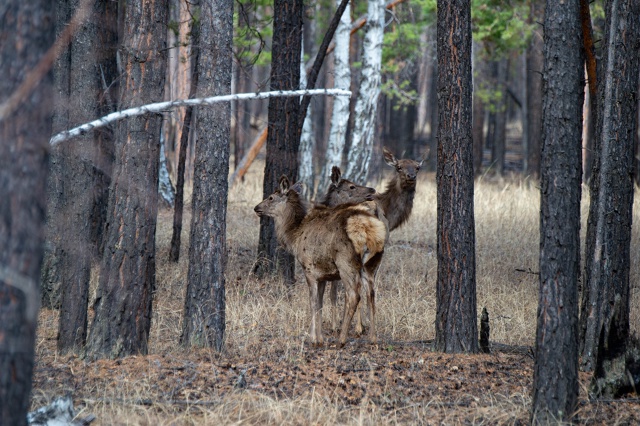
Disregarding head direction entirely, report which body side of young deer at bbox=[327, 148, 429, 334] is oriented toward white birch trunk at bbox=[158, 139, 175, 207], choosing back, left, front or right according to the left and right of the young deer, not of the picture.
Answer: back

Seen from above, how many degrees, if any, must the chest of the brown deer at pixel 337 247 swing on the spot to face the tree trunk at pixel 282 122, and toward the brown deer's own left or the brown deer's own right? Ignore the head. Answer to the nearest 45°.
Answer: approximately 45° to the brown deer's own right

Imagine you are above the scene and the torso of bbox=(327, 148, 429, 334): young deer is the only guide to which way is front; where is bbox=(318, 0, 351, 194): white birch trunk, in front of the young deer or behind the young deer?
behind

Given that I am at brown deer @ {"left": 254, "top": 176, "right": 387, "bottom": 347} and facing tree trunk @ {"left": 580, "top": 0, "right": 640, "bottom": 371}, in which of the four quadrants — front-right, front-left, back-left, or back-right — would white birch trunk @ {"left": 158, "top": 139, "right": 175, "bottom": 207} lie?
back-left

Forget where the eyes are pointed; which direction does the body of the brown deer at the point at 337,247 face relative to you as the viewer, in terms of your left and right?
facing away from the viewer and to the left of the viewer

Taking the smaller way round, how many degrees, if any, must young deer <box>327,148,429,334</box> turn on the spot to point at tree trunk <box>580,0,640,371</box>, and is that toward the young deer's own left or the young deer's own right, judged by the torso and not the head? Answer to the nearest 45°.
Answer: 0° — it already faces it

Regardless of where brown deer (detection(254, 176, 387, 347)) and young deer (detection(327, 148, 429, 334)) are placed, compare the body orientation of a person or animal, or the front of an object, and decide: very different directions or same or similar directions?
very different directions

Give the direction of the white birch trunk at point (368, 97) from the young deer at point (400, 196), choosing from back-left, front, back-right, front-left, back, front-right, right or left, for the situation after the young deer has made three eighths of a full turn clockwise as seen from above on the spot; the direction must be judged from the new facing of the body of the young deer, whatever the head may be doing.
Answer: right

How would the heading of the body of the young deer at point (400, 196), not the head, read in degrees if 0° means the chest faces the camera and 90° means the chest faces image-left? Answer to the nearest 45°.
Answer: approximately 315°
